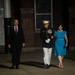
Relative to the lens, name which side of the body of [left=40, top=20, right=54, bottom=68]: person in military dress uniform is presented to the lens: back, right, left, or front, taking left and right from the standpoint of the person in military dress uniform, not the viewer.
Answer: front

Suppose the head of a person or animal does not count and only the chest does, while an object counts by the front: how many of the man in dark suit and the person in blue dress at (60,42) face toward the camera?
2

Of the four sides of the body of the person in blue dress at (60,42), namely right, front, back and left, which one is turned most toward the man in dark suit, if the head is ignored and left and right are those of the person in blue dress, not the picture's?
right

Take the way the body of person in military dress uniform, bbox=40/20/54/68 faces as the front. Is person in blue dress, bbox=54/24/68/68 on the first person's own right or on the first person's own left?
on the first person's own left

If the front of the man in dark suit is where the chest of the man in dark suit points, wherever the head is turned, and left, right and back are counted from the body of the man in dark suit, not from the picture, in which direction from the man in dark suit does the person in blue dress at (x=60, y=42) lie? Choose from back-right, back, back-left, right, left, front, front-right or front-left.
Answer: left

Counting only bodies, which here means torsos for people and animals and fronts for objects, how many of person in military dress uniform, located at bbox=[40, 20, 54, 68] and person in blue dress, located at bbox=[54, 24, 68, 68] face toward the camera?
2

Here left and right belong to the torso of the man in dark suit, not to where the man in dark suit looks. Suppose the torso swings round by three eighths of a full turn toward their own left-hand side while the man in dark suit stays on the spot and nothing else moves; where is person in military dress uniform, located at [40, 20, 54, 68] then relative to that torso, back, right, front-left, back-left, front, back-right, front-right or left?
front-right

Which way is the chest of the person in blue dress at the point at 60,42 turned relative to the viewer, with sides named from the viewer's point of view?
facing the viewer
